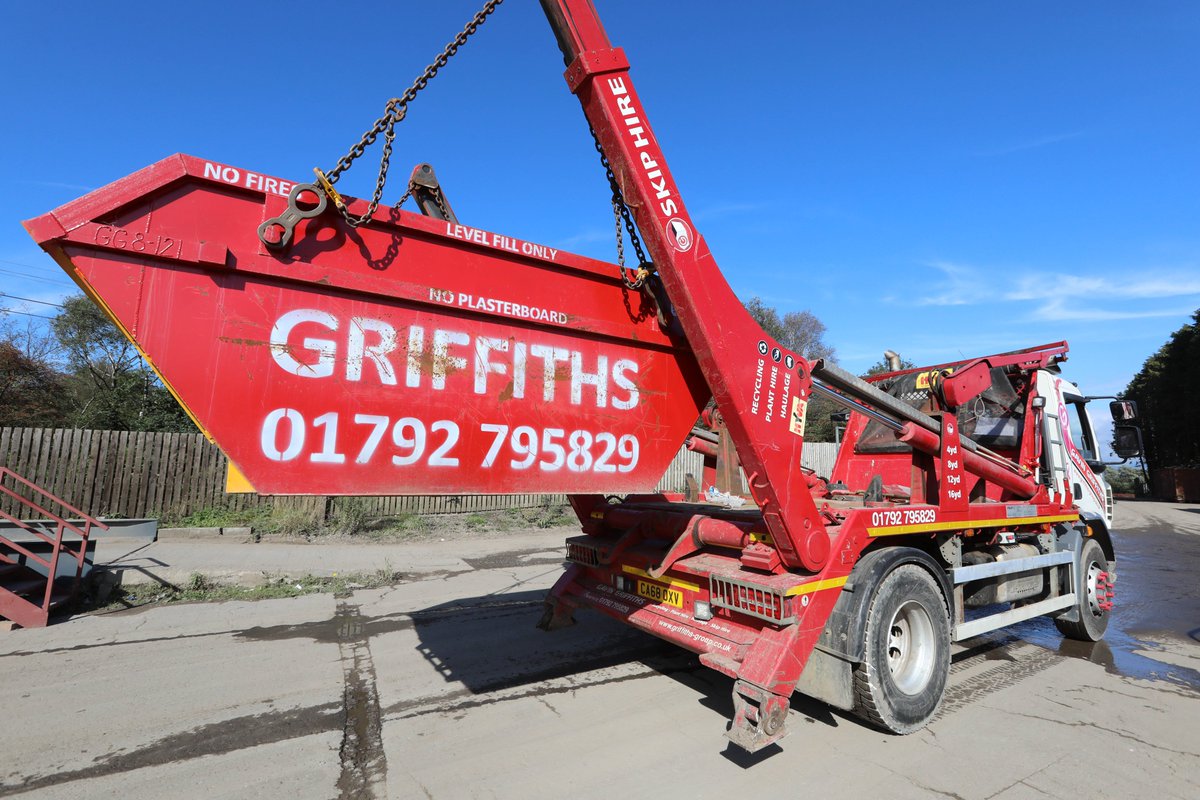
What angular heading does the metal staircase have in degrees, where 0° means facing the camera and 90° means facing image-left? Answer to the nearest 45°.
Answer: approximately 315°

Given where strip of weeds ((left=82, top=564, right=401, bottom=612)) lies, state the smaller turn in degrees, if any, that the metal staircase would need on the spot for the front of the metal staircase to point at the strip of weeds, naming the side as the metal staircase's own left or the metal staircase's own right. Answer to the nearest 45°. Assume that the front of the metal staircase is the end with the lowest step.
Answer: approximately 45° to the metal staircase's own left

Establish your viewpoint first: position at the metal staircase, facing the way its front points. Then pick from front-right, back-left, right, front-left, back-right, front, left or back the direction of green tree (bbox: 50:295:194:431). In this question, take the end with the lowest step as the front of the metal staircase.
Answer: back-left

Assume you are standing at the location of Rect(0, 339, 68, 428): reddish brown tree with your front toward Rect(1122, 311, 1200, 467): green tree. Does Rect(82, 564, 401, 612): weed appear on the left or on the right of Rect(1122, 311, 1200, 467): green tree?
right

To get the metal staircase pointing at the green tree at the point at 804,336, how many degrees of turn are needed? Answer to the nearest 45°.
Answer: approximately 45° to its left

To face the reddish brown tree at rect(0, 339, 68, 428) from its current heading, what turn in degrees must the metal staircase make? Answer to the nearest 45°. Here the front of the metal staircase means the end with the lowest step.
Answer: approximately 135° to its left
